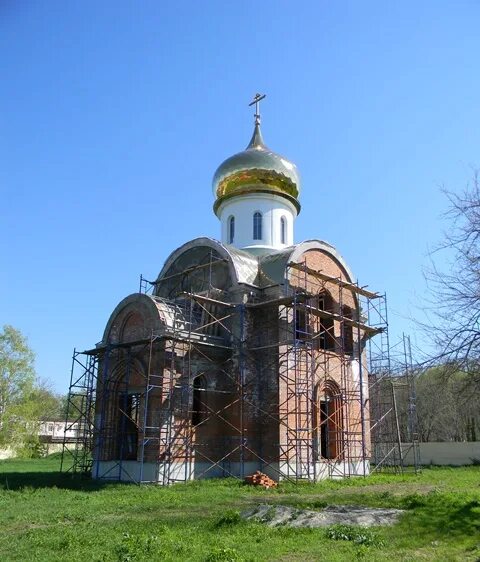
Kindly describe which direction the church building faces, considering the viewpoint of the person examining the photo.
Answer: facing the viewer and to the left of the viewer

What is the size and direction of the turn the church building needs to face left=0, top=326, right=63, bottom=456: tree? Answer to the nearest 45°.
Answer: approximately 90° to its right
